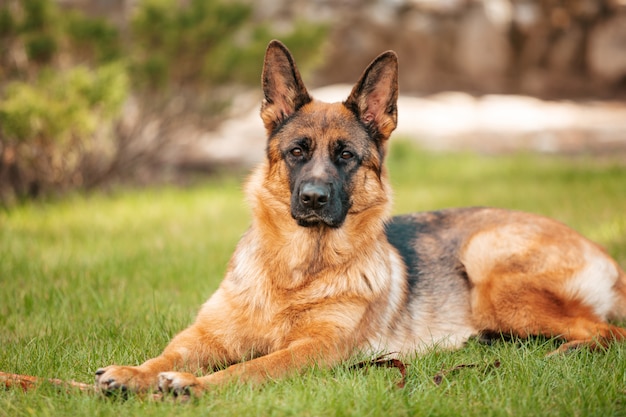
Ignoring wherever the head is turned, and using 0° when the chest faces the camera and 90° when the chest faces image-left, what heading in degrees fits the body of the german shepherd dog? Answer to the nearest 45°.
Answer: approximately 45°

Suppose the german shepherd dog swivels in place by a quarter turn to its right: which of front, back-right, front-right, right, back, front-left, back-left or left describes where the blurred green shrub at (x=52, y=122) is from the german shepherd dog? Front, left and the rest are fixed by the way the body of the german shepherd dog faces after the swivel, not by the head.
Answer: front
